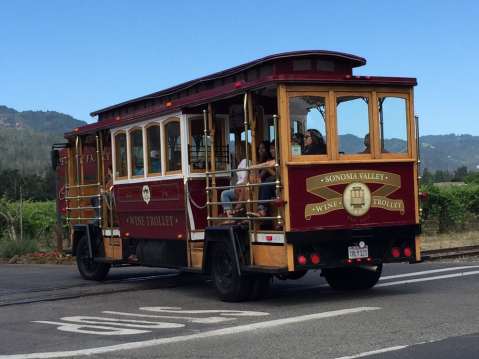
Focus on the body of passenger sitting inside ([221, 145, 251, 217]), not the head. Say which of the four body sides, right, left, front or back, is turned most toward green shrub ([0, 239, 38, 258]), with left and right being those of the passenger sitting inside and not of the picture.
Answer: right

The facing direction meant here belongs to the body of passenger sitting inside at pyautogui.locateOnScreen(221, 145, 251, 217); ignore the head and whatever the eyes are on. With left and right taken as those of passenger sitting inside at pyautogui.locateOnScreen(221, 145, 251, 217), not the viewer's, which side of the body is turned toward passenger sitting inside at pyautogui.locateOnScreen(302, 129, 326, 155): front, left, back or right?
left

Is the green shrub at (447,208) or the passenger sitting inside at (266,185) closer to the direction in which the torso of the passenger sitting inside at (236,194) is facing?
the passenger sitting inside

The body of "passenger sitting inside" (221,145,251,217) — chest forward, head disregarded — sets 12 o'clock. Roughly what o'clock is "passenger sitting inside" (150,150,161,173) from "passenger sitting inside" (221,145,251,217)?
"passenger sitting inside" (150,150,161,173) is roughly at 3 o'clock from "passenger sitting inside" (221,145,251,217).

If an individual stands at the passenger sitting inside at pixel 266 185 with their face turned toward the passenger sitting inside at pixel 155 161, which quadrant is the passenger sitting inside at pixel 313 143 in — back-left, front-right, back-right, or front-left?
back-right

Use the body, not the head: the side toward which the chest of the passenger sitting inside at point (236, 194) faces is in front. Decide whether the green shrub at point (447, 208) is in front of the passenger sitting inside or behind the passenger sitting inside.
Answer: behind

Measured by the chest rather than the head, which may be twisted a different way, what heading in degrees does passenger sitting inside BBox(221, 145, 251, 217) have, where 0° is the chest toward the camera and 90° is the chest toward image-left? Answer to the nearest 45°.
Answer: approximately 45°
